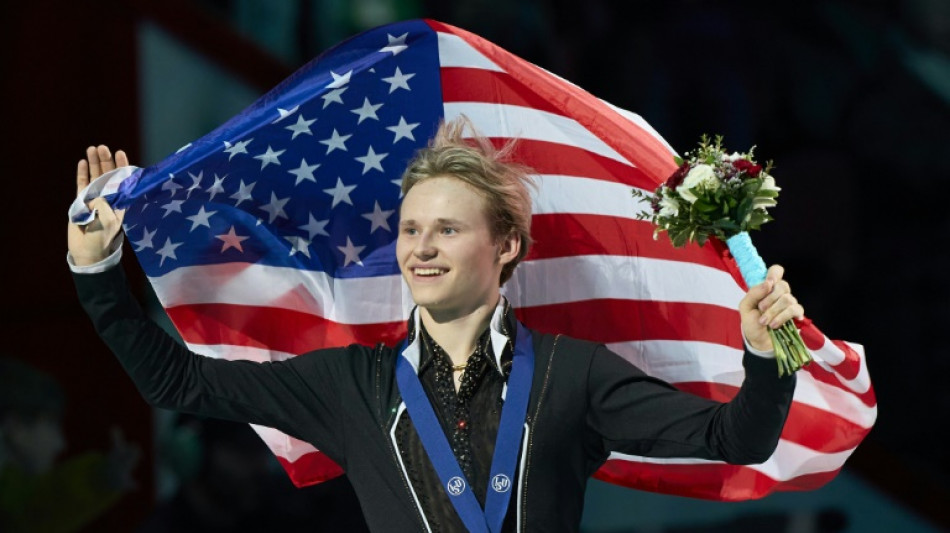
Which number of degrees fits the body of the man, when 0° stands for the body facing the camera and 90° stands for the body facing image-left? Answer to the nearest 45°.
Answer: approximately 0°
